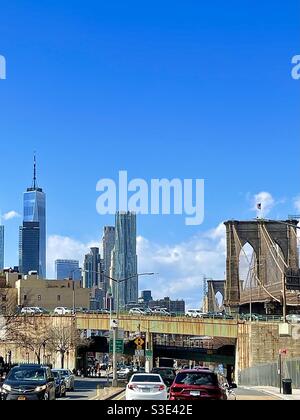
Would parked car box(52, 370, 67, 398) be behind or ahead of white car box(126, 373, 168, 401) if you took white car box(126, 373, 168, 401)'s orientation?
ahead

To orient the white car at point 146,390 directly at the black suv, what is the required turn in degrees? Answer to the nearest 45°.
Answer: approximately 90° to its left

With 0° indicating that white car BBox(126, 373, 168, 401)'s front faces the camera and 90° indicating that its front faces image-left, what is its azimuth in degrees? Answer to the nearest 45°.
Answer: approximately 180°

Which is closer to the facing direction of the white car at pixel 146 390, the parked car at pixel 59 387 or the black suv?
the parked car
